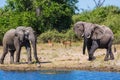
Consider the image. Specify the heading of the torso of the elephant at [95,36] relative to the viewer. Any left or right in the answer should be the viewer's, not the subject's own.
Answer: facing the viewer and to the left of the viewer

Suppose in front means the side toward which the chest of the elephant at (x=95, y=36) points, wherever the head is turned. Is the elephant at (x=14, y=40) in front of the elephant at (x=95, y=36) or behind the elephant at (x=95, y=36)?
in front
